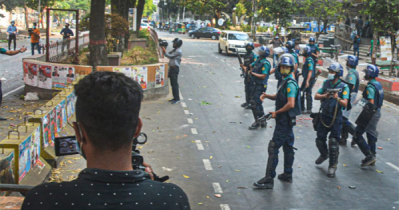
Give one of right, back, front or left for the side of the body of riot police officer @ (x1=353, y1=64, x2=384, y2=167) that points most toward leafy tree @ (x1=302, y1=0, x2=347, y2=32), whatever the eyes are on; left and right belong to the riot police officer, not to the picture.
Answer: right

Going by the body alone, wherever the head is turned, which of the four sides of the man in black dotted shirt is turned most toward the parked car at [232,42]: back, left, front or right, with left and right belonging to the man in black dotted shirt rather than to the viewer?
front

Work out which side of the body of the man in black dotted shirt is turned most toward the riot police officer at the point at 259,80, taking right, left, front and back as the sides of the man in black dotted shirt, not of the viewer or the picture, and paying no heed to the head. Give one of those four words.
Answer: front

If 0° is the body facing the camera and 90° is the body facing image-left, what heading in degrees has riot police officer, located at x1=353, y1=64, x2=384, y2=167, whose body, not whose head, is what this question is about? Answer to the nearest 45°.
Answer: approximately 90°

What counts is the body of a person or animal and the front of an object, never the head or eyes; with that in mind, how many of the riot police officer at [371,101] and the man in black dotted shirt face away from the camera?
1

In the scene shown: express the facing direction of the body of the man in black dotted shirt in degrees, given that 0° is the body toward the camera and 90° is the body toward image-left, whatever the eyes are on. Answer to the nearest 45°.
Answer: approximately 180°

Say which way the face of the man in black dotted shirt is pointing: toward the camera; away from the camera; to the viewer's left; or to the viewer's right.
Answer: away from the camera

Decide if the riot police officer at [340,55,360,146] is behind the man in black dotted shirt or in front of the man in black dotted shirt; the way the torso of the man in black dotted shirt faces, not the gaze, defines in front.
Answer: in front

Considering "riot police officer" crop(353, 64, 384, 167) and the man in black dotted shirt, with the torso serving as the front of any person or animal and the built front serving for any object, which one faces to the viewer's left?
the riot police officer

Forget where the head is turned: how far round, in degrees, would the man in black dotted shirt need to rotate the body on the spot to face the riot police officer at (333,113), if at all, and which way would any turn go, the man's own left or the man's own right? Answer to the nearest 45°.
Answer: approximately 45° to the man's own right

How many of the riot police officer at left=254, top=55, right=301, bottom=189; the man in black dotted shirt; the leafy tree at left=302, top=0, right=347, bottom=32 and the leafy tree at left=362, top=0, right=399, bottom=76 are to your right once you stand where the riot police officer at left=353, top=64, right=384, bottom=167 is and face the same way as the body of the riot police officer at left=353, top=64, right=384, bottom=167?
2
